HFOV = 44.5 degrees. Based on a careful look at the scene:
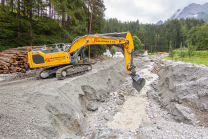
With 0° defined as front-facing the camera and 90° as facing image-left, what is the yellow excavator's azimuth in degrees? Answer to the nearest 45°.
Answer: approximately 270°

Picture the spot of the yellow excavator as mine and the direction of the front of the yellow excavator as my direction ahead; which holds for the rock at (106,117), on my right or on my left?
on my right

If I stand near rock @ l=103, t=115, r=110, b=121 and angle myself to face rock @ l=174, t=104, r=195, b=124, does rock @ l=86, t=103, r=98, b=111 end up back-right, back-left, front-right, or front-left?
back-left

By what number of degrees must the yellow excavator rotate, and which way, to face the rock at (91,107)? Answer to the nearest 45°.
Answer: approximately 45° to its right
